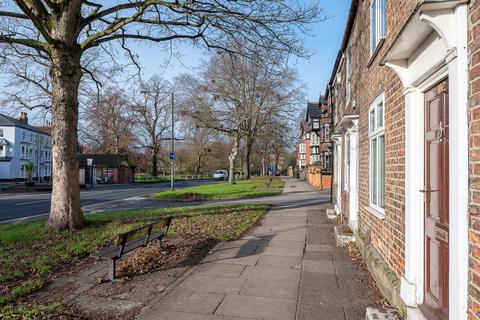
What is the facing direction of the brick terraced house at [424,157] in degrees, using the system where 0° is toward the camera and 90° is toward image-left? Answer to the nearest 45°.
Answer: approximately 90°

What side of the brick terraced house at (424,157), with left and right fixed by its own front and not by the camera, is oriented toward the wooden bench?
front
